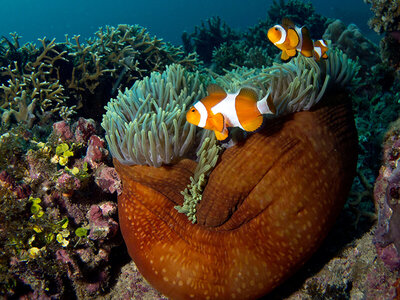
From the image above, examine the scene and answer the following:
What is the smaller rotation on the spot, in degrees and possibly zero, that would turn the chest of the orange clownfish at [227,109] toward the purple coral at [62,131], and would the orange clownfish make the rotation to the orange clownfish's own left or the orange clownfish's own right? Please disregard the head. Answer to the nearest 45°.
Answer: approximately 45° to the orange clownfish's own right

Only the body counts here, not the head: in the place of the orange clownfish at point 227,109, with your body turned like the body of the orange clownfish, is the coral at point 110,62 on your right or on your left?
on your right

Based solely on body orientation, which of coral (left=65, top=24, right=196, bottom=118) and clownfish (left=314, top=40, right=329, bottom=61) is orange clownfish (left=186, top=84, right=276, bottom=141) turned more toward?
the coral

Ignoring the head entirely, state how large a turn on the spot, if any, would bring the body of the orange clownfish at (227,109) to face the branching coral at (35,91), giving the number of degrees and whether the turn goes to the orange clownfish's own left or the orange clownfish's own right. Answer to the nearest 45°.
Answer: approximately 45° to the orange clownfish's own right

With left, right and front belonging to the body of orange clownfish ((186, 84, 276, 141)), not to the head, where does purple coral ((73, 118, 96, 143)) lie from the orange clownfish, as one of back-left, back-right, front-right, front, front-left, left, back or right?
front-right

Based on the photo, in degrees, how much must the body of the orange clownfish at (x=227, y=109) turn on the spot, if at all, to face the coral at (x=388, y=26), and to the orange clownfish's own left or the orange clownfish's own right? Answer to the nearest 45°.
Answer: approximately 135° to the orange clownfish's own right

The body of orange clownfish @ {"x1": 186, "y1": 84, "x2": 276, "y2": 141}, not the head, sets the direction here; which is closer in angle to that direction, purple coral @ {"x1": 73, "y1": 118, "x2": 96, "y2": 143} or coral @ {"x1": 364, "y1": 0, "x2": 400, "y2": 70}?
the purple coral

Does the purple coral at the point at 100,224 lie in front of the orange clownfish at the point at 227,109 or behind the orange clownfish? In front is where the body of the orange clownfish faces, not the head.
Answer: in front

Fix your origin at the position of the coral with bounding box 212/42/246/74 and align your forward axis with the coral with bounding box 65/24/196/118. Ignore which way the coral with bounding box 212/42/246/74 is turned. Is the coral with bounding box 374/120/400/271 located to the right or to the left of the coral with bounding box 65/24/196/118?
left

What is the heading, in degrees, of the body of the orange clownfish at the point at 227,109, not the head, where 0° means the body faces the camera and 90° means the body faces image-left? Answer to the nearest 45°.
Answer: approximately 90°

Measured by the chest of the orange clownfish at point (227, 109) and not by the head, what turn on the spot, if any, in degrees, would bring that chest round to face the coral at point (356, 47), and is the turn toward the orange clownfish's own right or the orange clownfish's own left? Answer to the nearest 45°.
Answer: approximately 135° to the orange clownfish's own right

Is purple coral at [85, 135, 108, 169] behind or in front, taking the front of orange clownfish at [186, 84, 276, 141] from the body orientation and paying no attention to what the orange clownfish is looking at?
in front
